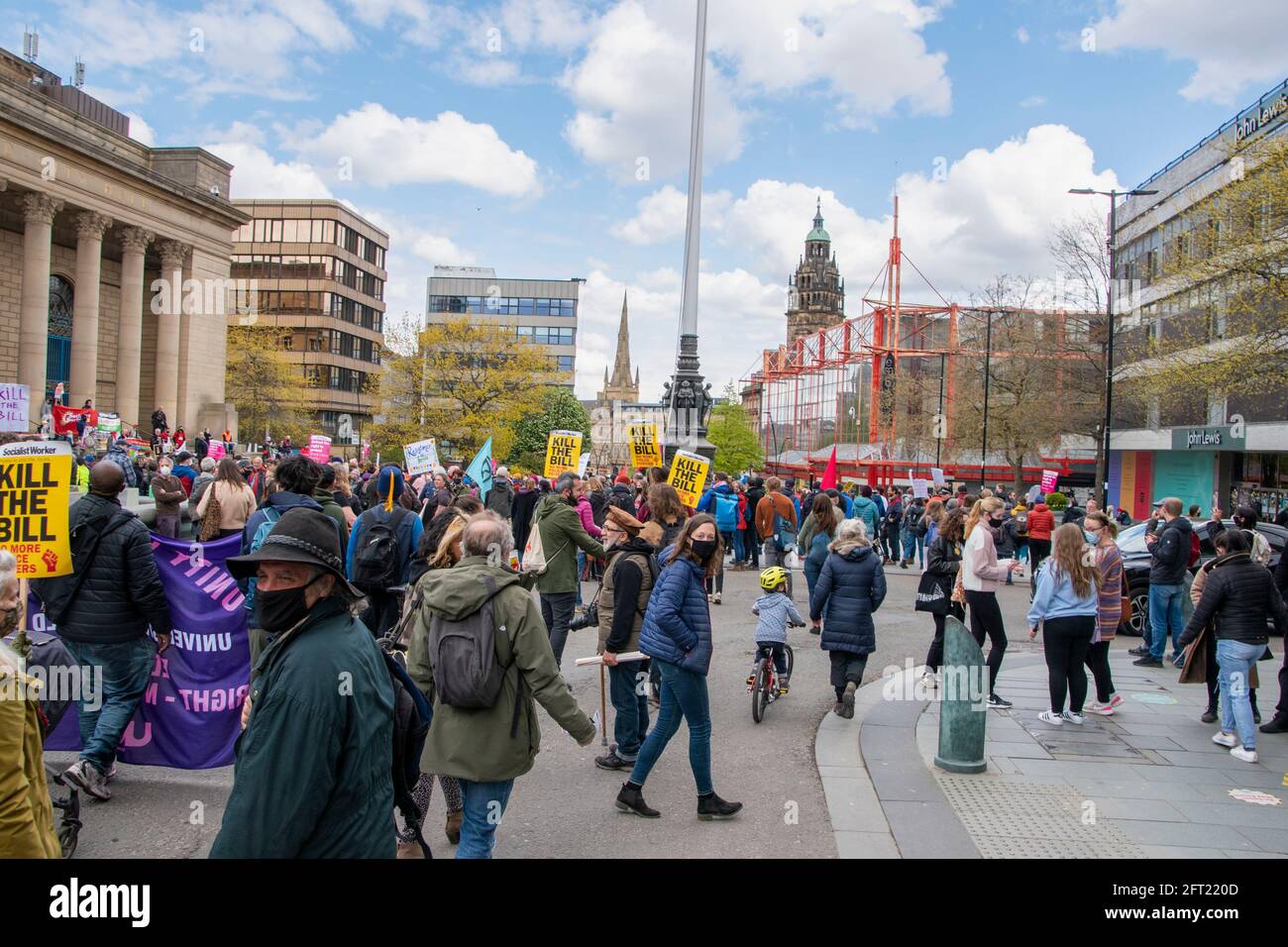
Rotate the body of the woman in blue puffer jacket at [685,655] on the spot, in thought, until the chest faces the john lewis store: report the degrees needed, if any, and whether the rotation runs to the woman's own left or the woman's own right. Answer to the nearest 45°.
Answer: approximately 45° to the woman's own left

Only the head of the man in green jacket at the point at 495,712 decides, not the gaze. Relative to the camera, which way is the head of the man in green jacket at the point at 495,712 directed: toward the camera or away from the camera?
away from the camera

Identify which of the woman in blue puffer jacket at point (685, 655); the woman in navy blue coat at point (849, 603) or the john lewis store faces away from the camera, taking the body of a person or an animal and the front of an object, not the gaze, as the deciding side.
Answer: the woman in navy blue coat

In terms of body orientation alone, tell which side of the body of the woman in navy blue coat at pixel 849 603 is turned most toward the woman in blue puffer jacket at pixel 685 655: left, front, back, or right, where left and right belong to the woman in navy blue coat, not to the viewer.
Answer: back

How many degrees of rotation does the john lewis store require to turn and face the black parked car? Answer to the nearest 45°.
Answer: approximately 45° to its left

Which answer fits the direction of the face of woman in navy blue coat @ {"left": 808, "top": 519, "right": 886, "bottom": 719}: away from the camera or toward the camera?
away from the camera

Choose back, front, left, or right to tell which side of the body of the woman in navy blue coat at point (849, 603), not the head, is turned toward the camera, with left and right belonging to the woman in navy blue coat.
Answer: back
